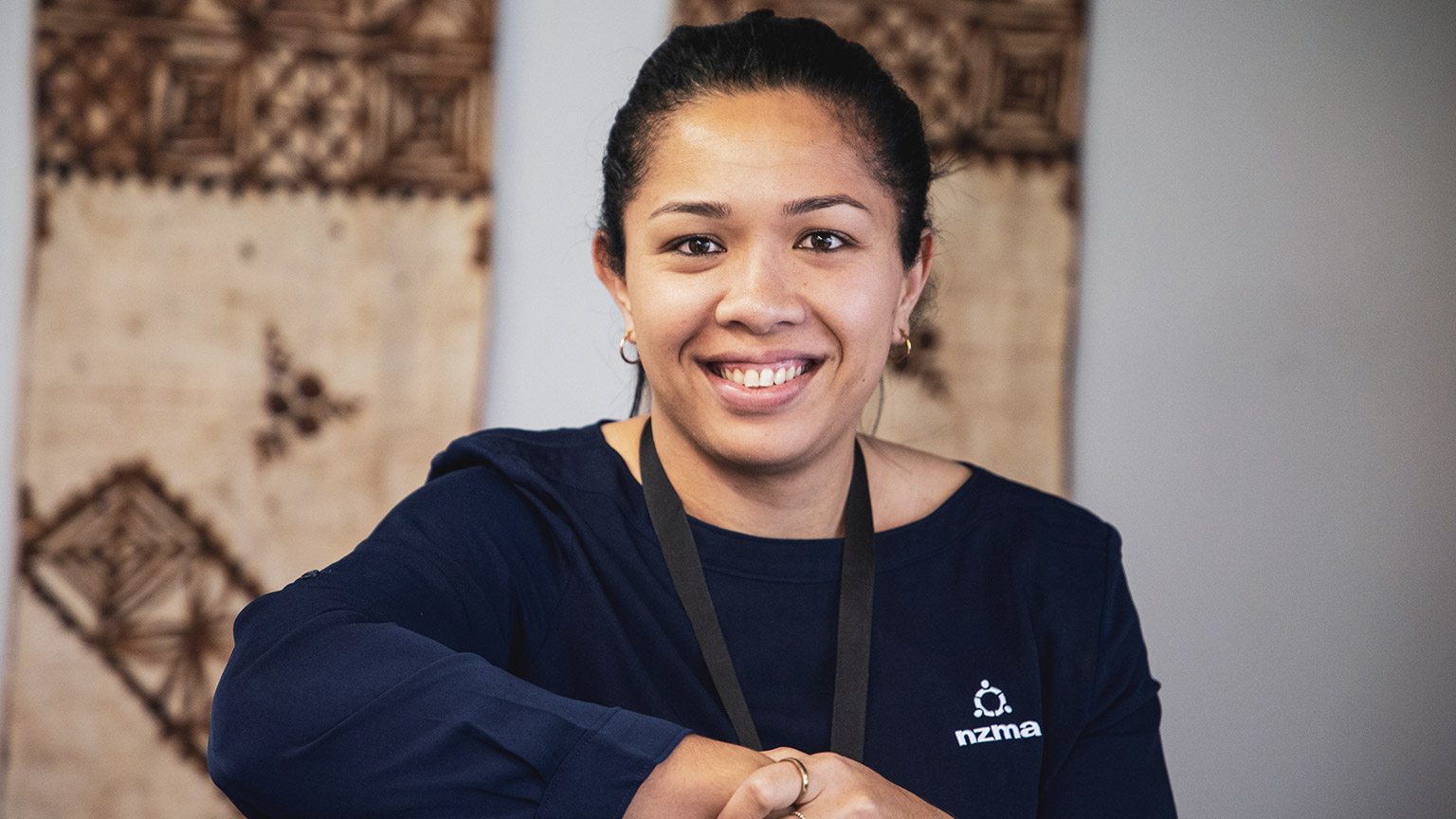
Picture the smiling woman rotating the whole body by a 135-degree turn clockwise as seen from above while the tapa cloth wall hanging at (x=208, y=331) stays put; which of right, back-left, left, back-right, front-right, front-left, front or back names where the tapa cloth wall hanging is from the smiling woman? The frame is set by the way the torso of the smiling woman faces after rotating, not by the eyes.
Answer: front

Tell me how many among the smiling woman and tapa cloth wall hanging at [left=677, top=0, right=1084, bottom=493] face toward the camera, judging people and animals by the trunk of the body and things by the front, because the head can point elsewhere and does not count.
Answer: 2

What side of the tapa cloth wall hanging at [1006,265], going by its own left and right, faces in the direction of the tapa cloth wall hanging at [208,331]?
right

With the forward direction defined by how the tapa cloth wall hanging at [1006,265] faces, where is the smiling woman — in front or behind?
in front

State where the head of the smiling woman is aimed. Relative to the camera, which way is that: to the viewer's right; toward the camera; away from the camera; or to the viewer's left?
toward the camera

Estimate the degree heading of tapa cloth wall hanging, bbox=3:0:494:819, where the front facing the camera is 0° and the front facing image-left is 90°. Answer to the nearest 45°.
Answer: approximately 0°

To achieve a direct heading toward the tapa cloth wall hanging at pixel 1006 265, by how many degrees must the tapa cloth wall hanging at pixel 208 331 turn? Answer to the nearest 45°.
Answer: approximately 90° to its left

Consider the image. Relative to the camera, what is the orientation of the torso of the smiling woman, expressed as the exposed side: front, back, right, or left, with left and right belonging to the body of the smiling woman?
front

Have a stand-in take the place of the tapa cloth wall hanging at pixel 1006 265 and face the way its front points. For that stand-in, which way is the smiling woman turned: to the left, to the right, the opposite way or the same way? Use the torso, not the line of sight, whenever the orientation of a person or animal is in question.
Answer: the same way
